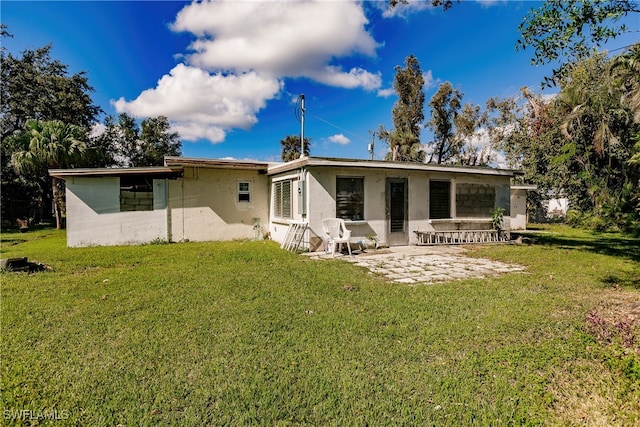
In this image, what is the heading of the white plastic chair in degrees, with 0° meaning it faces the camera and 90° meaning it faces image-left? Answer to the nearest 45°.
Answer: approximately 315°

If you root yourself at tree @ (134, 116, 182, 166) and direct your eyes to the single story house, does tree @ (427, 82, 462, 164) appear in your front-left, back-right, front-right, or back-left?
front-left

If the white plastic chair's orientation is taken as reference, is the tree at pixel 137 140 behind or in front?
behind

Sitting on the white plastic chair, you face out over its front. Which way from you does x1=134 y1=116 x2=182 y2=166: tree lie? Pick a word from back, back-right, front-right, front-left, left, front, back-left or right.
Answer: back
